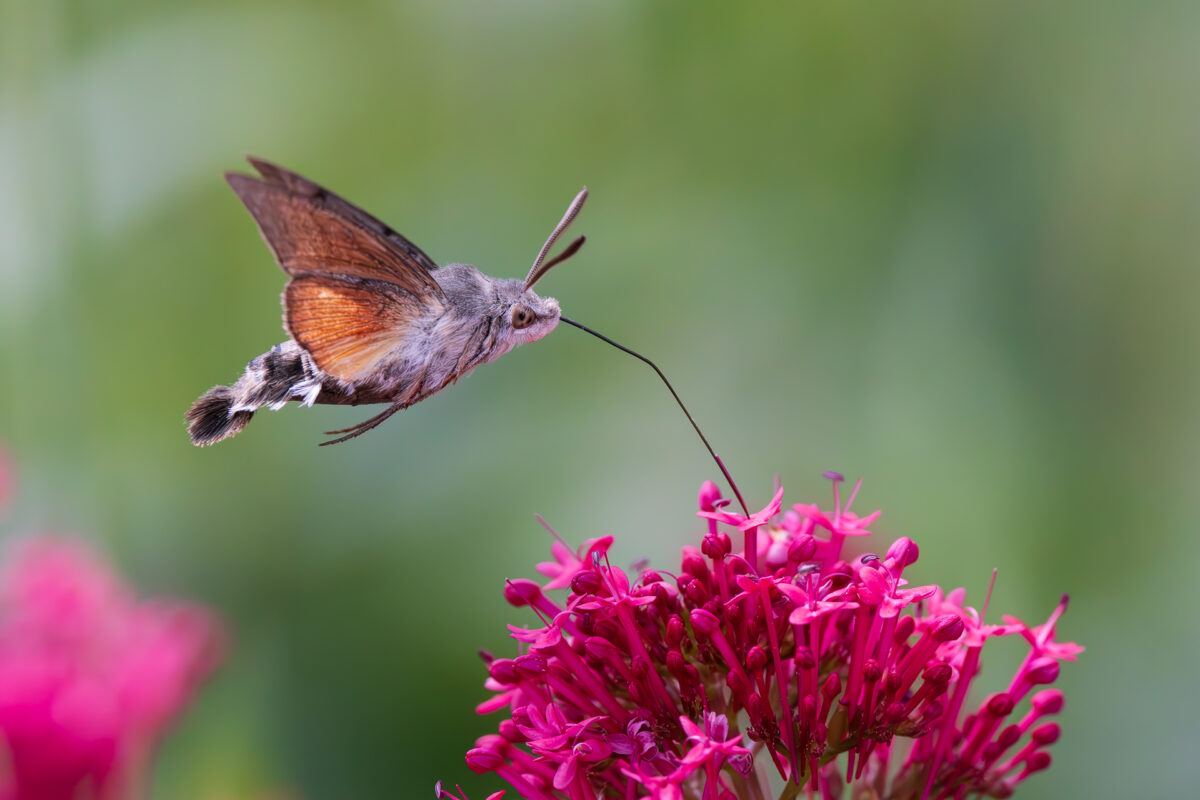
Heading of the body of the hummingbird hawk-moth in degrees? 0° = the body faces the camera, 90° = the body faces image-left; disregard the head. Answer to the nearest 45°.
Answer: approximately 270°
